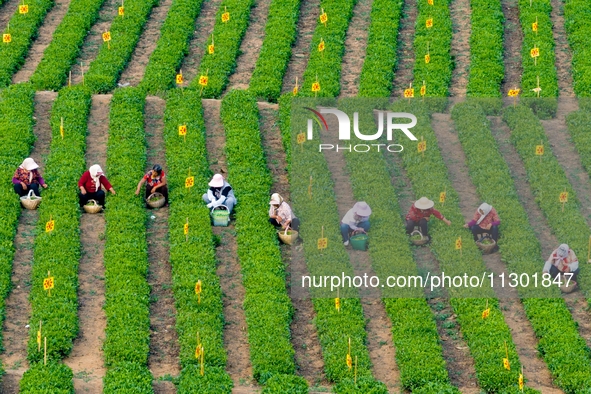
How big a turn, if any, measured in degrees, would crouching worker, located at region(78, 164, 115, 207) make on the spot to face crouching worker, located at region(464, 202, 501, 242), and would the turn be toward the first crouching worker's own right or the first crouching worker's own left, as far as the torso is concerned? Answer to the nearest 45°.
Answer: approximately 90° to the first crouching worker's own left

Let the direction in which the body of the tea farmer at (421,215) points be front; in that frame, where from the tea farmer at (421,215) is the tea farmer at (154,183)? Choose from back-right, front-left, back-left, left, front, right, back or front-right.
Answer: right

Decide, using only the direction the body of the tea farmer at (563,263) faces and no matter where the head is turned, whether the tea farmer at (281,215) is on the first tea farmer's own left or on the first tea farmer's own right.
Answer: on the first tea farmer's own right

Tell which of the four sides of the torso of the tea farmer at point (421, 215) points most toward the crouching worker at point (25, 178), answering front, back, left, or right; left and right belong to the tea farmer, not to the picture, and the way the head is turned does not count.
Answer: right

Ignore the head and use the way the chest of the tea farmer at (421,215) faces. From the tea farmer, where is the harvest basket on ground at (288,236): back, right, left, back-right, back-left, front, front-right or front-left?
right

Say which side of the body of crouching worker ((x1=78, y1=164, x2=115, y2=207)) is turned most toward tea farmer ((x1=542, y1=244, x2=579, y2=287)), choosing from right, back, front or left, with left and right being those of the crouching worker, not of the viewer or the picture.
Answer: left

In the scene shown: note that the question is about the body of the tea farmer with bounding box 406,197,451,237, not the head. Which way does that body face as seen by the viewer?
toward the camera

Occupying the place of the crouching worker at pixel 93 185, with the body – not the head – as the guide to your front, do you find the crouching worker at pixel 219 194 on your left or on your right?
on your left

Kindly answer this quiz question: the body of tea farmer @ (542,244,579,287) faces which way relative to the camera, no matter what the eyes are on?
toward the camera

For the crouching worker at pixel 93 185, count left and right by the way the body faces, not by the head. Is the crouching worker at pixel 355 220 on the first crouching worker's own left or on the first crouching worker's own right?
on the first crouching worker's own left

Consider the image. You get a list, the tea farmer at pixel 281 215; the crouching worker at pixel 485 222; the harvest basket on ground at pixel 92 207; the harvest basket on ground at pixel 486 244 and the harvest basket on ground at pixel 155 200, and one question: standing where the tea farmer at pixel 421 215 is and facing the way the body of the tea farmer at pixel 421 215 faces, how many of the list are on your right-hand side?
3

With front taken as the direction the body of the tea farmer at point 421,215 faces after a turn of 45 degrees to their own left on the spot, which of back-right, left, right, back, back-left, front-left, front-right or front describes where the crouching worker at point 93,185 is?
back-right

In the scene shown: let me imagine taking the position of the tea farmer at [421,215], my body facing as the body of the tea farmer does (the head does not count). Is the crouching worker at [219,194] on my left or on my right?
on my right
